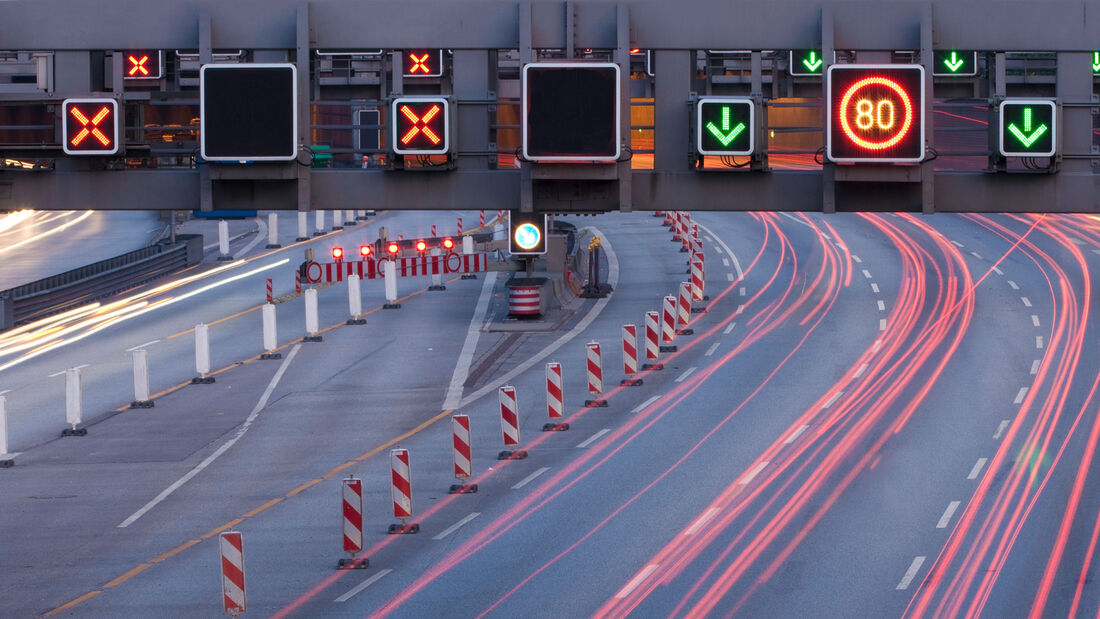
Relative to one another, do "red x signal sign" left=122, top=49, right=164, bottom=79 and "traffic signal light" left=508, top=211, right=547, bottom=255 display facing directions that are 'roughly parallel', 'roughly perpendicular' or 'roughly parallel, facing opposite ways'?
roughly parallel

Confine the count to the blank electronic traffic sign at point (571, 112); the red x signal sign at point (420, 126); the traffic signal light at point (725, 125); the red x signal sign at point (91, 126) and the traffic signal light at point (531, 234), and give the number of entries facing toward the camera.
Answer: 5

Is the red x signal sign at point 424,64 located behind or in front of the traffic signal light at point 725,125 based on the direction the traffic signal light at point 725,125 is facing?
behind

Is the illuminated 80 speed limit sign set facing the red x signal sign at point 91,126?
no

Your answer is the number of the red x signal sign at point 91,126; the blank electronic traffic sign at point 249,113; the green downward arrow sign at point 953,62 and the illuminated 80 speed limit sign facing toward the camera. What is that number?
4

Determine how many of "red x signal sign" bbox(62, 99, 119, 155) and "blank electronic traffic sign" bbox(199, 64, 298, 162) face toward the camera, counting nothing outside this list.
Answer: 2

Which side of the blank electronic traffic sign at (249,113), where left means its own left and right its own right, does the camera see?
front

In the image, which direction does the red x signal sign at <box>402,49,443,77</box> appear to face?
toward the camera

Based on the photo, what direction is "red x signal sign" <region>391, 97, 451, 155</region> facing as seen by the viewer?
toward the camera

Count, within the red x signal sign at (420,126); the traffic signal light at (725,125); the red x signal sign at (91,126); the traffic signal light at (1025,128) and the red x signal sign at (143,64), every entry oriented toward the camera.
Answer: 5

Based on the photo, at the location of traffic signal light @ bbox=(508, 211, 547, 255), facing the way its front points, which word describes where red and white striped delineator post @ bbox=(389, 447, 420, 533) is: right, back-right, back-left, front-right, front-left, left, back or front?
front
